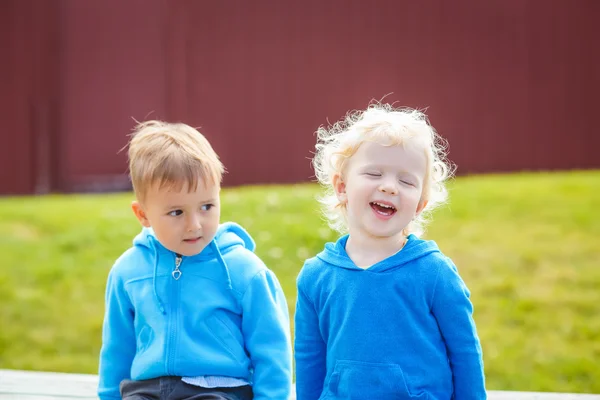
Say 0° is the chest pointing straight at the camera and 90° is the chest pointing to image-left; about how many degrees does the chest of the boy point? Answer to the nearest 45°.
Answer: approximately 0°
